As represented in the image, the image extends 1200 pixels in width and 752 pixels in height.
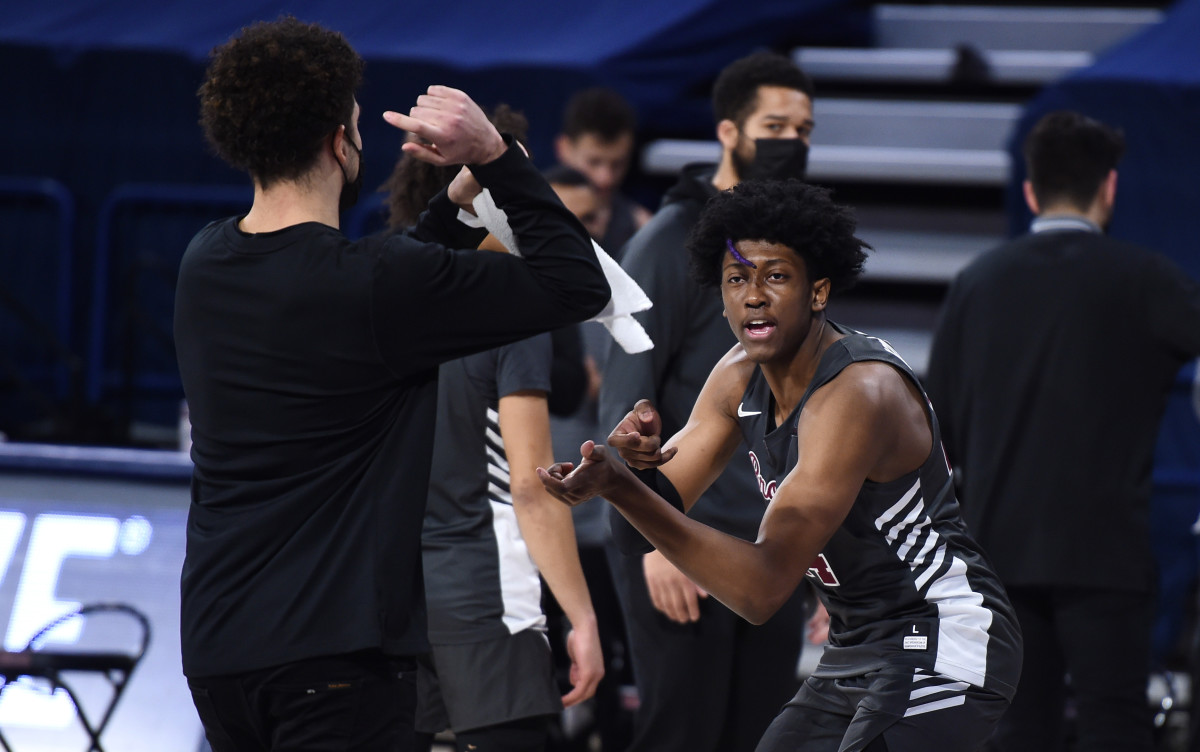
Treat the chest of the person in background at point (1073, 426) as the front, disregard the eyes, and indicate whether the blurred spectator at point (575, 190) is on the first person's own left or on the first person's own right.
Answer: on the first person's own left

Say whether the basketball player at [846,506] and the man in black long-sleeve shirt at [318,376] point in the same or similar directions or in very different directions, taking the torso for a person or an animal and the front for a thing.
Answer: very different directions

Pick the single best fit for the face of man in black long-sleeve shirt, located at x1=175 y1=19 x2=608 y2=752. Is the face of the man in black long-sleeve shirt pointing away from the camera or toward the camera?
away from the camera

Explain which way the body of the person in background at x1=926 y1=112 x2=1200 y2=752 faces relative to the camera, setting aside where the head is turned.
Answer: away from the camera

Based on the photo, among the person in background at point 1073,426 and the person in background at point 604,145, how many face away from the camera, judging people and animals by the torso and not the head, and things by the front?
1

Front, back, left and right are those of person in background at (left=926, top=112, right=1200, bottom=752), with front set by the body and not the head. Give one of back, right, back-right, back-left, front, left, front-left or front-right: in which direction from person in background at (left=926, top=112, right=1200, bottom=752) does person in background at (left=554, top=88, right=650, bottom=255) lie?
front-left

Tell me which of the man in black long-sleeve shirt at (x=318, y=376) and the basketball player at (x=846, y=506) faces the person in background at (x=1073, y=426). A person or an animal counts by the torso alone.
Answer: the man in black long-sleeve shirt

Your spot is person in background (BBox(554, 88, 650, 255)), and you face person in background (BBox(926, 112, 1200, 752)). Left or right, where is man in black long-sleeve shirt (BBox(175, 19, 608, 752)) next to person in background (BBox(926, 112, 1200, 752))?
right

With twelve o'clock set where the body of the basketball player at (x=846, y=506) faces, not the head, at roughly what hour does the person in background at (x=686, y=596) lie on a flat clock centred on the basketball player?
The person in background is roughly at 4 o'clock from the basketball player.

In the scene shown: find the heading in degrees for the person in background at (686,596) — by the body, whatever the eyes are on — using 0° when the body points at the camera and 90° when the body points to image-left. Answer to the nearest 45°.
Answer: approximately 315°
